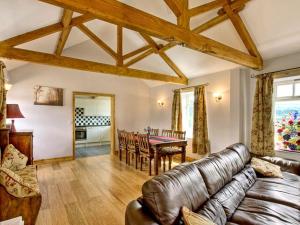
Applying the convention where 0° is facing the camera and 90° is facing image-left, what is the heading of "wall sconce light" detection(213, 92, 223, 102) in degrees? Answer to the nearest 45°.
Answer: approximately 45°

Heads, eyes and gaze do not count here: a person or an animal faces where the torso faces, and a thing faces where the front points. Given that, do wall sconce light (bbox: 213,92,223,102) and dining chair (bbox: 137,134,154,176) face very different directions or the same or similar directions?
very different directions

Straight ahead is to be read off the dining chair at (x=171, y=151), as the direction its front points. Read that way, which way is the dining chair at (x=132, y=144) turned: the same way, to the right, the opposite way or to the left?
the opposite way

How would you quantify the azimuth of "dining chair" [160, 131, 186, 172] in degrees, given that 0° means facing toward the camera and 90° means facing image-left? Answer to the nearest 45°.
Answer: approximately 45°

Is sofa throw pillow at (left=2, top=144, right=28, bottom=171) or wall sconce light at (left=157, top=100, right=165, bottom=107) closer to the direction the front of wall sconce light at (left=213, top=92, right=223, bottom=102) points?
the sofa throw pillow

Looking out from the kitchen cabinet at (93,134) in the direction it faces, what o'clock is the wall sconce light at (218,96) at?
The wall sconce light is roughly at 11 o'clock from the kitchen cabinet.

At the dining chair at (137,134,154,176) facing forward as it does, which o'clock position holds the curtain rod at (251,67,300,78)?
The curtain rod is roughly at 2 o'clock from the dining chair.
